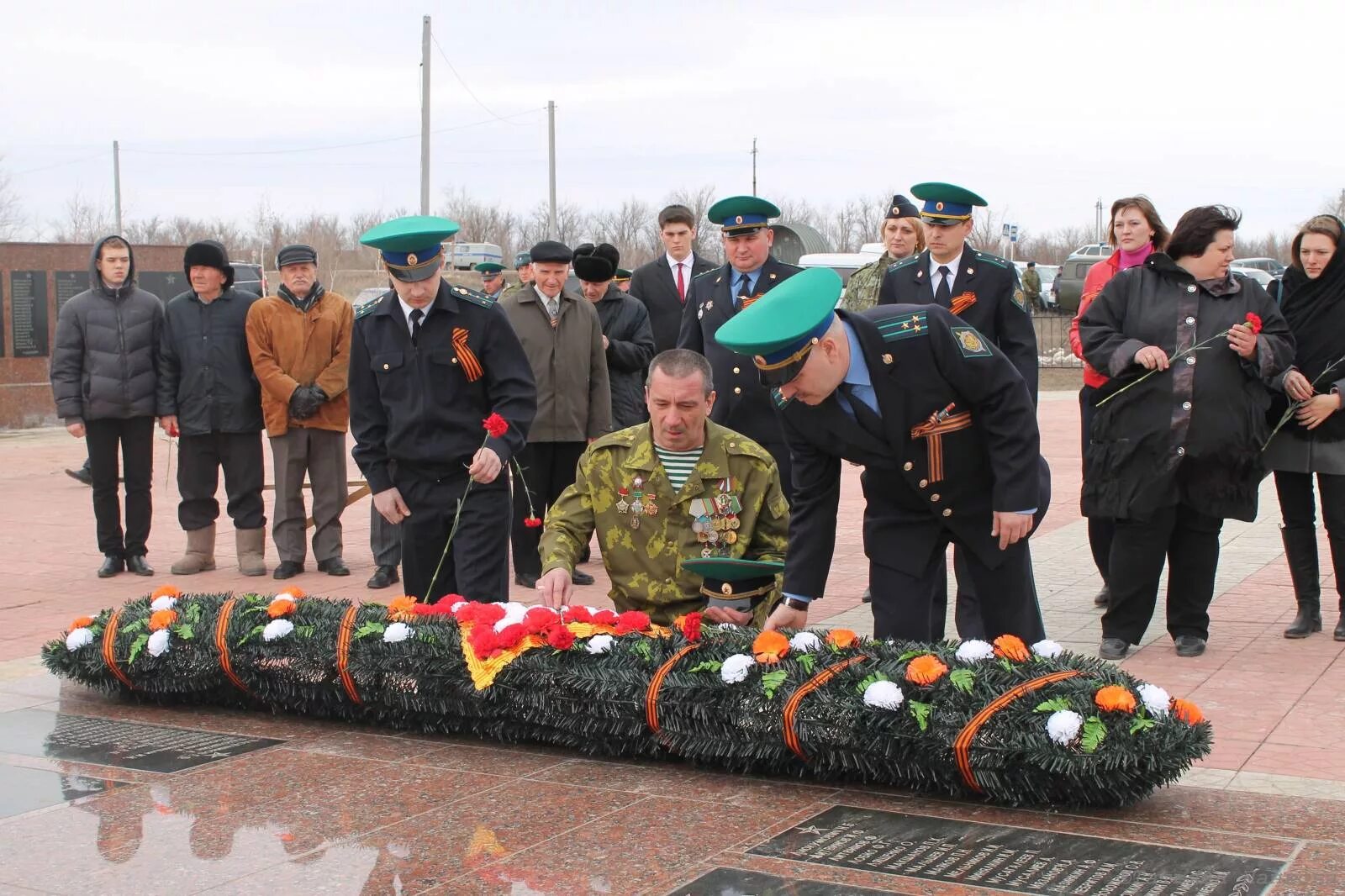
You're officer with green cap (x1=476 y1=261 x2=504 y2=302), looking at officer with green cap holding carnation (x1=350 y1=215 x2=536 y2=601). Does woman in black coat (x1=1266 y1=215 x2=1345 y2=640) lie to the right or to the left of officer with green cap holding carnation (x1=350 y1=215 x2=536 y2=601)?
left

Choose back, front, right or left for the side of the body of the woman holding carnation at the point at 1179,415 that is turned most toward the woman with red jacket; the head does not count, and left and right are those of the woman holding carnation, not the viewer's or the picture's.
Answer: back

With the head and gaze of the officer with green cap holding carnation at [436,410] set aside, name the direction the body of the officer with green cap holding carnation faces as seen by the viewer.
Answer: toward the camera

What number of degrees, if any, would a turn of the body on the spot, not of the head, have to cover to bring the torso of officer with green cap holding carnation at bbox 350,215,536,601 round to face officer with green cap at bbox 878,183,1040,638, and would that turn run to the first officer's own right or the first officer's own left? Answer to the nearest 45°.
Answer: approximately 90° to the first officer's own left

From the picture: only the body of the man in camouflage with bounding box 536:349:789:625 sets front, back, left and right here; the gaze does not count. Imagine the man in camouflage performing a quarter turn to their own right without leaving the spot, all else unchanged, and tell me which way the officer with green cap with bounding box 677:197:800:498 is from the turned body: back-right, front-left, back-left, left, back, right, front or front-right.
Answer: right

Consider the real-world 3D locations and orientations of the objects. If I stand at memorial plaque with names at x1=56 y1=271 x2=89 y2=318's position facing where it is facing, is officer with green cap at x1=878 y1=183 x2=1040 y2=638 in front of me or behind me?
in front

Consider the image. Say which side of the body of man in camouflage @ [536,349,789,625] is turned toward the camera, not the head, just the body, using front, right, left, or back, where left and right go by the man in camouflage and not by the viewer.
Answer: front

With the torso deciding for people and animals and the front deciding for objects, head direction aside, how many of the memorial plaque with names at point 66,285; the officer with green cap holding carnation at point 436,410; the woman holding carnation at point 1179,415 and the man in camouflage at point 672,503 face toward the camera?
4

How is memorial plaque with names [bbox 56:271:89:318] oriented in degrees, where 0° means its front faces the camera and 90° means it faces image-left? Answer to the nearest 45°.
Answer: approximately 0°

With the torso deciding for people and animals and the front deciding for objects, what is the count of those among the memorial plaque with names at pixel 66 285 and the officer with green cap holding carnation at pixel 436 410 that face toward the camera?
2

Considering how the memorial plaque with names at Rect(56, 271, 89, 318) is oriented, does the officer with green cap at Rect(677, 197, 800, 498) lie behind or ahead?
ahead

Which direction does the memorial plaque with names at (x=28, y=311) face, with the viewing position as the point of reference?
facing the viewer

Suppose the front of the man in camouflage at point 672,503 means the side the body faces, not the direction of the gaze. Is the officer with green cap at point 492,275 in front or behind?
behind

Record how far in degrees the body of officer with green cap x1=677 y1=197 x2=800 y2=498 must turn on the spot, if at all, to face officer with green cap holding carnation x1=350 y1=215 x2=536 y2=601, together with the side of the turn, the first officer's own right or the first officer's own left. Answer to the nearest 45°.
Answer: approximately 45° to the first officer's own right

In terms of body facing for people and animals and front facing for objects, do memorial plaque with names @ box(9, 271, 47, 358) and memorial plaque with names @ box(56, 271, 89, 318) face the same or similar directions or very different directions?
same or similar directions
